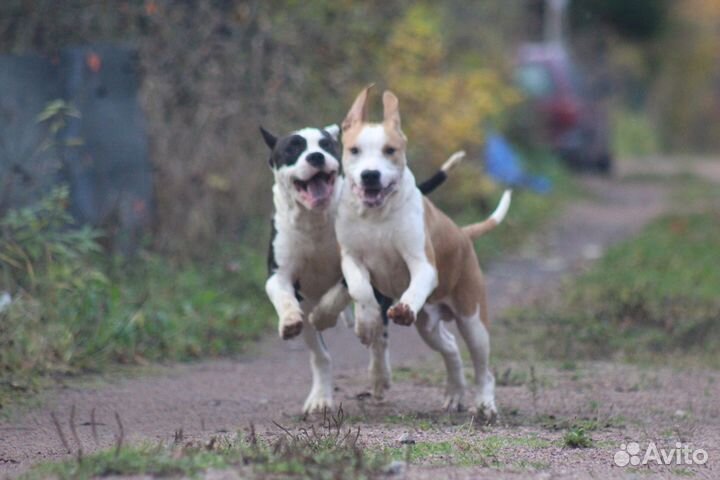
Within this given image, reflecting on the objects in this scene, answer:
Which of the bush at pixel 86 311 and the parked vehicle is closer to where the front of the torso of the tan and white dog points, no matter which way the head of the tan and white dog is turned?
the bush

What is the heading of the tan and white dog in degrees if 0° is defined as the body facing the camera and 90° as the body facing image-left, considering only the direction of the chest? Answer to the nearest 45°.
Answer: approximately 45°

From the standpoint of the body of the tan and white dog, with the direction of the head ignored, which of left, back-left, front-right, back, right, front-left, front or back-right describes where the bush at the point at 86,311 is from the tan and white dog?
right

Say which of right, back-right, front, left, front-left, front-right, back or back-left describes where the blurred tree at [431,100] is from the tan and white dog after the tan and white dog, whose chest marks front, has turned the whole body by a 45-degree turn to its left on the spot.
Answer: back

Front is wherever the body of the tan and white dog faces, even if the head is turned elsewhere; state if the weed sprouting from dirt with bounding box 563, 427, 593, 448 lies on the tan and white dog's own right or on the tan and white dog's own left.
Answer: on the tan and white dog's own left
